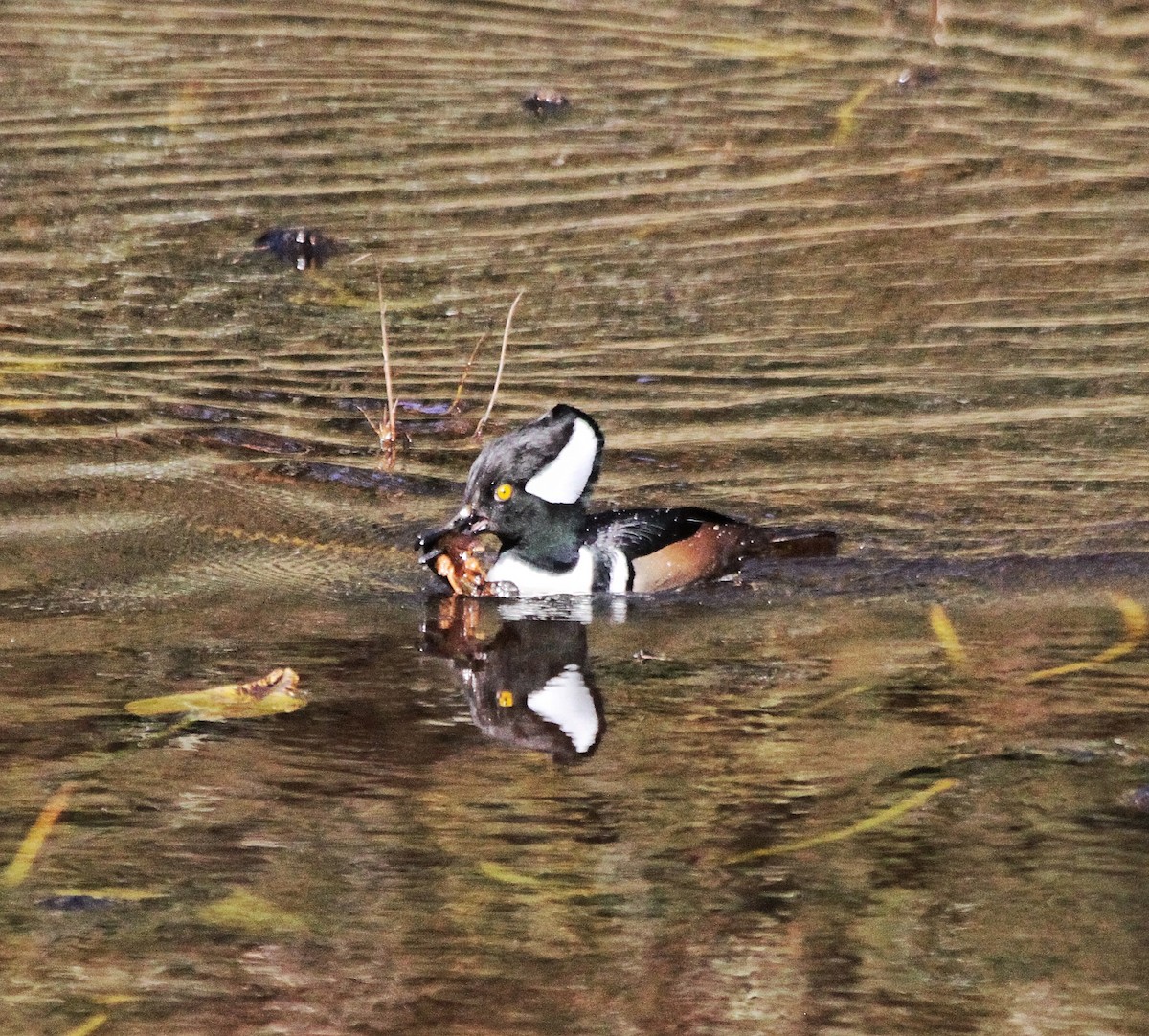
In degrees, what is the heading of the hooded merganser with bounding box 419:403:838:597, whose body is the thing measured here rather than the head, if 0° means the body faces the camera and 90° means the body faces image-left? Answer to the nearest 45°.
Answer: approximately 90°

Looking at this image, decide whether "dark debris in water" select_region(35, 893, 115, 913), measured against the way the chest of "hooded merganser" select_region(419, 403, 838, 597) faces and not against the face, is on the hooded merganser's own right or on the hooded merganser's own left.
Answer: on the hooded merganser's own left

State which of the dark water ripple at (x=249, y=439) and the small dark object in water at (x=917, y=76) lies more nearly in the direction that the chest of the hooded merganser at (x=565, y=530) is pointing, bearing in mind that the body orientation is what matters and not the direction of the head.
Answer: the dark water ripple

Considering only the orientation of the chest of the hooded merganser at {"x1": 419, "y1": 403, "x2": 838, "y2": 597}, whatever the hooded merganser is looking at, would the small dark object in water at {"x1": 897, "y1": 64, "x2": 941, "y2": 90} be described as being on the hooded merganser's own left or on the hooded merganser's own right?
on the hooded merganser's own right

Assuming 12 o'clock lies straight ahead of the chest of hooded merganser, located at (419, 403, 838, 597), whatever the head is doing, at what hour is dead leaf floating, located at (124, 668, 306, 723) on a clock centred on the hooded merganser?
The dead leaf floating is roughly at 10 o'clock from the hooded merganser.

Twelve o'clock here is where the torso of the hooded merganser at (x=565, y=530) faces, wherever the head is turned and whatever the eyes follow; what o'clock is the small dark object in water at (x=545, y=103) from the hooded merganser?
The small dark object in water is roughly at 3 o'clock from the hooded merganser.

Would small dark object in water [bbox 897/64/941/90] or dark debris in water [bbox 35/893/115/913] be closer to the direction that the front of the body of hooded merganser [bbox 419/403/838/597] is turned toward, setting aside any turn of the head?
the dark debris in water

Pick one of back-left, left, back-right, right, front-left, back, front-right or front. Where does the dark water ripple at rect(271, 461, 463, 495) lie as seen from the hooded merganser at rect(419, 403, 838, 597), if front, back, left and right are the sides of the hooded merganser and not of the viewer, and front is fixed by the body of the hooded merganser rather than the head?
front-right

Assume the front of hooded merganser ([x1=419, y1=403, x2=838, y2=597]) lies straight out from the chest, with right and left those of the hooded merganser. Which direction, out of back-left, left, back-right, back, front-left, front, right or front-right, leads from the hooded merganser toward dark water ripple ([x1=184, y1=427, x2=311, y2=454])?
front-right

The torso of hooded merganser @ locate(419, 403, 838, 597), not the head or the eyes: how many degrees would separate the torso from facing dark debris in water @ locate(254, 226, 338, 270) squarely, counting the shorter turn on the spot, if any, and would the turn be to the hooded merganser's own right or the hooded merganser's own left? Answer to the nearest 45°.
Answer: approximately 90° to the hooded merganser's own right
